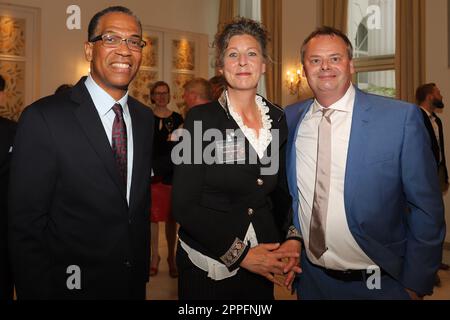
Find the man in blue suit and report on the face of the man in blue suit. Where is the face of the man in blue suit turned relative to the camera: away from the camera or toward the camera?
toward the camera

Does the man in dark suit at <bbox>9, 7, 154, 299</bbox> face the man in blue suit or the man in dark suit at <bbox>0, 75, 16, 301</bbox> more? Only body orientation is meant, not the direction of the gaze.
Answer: the man in blue suit

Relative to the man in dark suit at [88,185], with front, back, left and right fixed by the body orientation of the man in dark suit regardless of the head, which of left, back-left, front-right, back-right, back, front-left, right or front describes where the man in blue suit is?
front-left

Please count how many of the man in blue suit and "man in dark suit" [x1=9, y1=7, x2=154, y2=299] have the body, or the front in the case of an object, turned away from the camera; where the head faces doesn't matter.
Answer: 0

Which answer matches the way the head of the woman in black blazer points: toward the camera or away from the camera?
toward the camera

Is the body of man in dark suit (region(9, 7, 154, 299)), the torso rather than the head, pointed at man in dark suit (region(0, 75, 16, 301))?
no

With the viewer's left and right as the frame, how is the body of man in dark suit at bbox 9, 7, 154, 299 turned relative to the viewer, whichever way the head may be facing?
facing the viewer and to the right of the viewer

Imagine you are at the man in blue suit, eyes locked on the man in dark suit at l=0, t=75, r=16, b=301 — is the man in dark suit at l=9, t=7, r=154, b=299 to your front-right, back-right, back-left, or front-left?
front-left

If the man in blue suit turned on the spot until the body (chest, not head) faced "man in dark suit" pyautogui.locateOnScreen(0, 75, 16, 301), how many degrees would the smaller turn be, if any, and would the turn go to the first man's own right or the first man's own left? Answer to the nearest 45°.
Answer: approximately 45° to the first man's own right

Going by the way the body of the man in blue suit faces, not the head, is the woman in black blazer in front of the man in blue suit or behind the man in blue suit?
in front

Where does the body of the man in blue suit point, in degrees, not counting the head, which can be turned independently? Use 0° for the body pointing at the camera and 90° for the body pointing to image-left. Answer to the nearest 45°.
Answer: approximately 45°

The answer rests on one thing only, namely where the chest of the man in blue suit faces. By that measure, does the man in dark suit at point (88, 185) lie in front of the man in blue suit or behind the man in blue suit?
in front
